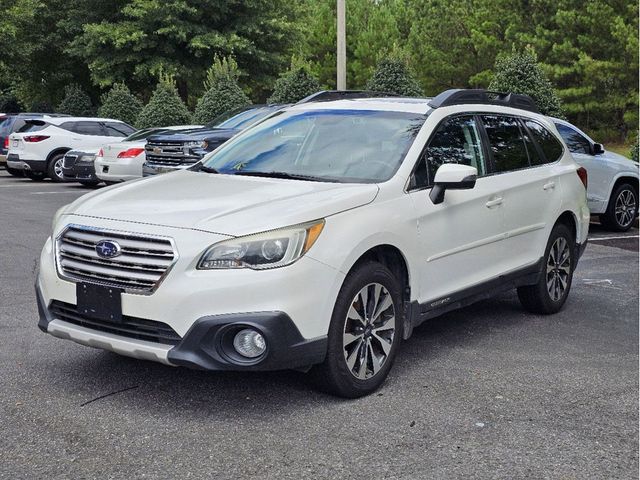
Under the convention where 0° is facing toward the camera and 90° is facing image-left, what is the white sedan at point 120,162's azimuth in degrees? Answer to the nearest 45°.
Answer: approximately 225°

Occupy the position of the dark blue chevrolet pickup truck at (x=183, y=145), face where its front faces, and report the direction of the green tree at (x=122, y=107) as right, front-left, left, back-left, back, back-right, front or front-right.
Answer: back-right

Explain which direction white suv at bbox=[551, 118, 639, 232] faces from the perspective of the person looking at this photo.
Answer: facing the viewer and to the right of the viewer

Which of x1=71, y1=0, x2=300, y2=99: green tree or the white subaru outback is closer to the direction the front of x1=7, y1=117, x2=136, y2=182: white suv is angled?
the green tree

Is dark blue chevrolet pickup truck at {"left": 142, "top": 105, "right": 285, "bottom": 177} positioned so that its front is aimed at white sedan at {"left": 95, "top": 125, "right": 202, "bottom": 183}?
no

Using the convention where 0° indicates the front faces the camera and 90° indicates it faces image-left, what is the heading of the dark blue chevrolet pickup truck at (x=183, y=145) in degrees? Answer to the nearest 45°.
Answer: approximately 45°

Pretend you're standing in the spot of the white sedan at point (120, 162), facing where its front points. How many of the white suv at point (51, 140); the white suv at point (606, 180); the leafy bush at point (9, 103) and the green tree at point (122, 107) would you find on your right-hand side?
1

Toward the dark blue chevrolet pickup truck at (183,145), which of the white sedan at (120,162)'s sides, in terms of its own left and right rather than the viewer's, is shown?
right

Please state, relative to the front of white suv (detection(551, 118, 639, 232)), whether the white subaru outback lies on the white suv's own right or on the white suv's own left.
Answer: on the white suv's own right

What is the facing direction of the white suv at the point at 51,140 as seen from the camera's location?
facing away from the viewer and to the right of the viewer

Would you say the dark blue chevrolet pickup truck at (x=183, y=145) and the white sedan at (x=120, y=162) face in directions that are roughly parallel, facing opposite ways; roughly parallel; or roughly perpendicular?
roughly parallel, facing opposite ways

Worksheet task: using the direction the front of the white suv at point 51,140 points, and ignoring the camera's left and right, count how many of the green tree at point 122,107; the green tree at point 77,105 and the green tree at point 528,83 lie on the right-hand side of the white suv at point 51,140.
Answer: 1

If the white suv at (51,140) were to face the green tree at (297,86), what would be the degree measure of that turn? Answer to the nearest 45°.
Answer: approximately 45° to its right

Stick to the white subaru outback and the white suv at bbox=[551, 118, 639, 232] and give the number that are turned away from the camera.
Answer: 0

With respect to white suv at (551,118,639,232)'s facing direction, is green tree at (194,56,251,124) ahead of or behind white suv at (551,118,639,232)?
behind

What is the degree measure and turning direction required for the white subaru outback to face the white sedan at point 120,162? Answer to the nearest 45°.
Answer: approximately 135° to its right

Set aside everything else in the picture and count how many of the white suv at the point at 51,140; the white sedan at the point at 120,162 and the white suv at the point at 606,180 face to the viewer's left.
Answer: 0
